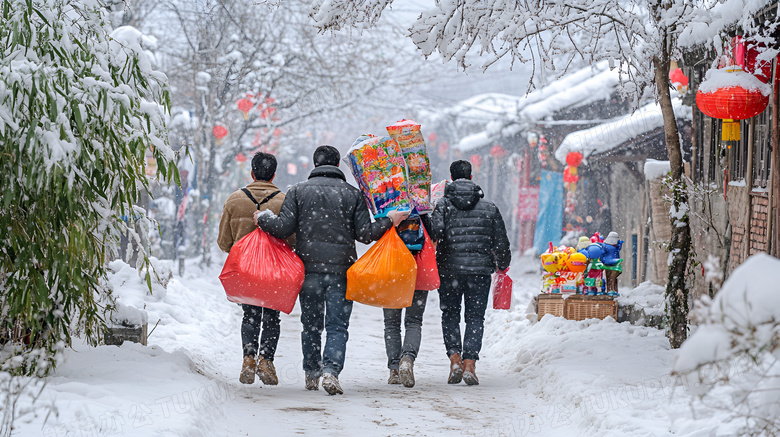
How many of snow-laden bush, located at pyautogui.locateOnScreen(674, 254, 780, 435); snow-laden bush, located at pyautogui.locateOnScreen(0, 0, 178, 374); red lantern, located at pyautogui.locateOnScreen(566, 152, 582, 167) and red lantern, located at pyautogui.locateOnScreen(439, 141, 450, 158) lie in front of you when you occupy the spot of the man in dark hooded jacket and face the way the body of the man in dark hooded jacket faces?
2

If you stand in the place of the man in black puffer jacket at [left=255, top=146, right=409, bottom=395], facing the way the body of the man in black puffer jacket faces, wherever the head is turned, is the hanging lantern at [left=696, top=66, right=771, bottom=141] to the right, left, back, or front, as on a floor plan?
right

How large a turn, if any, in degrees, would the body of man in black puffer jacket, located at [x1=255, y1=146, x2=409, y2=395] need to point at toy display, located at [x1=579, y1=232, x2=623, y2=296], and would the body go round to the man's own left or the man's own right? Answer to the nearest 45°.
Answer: approximately 45° to the man's own right

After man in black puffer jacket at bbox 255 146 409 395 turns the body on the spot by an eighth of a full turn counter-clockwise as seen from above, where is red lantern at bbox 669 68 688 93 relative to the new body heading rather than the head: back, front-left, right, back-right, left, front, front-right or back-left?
right

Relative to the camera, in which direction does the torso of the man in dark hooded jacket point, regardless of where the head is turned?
away from the camera

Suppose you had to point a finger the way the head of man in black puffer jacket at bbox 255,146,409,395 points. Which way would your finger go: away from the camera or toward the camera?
away from the camera

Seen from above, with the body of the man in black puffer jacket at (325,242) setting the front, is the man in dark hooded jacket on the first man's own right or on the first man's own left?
on the first man's own right

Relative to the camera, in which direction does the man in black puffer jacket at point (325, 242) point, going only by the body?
away from the camera

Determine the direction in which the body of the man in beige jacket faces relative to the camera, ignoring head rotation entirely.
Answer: away from the camera

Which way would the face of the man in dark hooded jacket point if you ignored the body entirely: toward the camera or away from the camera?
away from the camera
